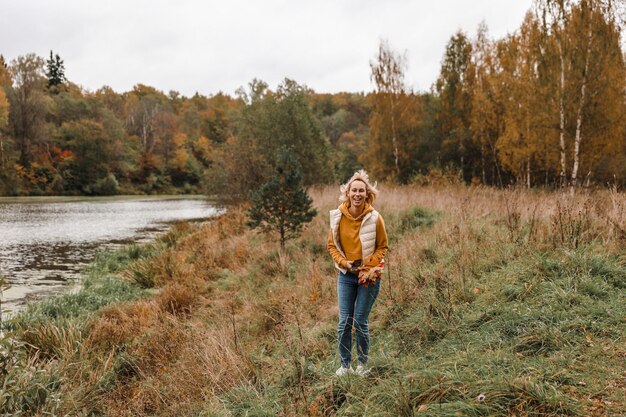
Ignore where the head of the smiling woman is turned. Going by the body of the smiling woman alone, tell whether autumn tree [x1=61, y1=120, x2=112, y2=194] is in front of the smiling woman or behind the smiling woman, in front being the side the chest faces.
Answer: behind

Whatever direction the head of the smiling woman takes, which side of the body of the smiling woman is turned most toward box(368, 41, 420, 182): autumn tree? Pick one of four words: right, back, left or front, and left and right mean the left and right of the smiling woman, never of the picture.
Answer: back

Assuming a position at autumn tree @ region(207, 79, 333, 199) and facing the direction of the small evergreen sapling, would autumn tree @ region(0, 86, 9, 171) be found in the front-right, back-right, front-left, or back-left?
back-right

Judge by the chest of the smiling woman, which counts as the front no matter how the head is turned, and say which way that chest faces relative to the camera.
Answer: toward the camera

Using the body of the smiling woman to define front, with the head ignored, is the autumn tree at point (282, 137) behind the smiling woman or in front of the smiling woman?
behind

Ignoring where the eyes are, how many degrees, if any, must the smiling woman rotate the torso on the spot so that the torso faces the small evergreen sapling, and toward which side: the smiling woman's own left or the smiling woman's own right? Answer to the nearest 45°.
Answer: approximately 180°

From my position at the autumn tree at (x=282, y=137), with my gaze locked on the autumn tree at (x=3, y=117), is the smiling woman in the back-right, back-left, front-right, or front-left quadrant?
back-left

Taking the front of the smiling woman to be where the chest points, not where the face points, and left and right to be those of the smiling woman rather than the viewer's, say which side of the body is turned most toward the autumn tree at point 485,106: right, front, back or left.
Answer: back

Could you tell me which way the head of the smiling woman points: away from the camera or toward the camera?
toward the camera

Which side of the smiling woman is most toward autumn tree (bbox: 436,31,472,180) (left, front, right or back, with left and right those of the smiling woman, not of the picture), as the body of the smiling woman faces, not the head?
back
